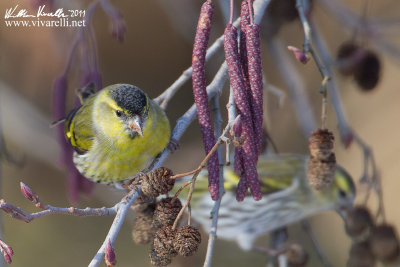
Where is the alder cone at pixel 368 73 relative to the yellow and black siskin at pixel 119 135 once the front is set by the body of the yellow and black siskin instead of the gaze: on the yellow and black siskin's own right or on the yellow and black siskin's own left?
on the yellow and black siskin's own left

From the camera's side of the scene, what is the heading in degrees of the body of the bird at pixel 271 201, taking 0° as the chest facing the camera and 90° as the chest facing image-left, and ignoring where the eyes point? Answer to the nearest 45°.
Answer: approximately 270°

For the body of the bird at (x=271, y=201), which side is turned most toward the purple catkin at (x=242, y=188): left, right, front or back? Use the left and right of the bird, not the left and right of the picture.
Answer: right

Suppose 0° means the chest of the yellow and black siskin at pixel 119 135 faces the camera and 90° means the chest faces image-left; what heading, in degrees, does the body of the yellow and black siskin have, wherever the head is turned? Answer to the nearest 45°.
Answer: approximately 315°

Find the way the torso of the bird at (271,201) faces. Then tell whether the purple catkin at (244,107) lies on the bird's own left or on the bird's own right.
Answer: on the bird's own right

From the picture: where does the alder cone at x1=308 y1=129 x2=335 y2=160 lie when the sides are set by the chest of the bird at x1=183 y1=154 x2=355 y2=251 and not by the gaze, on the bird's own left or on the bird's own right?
on the bird's own right
